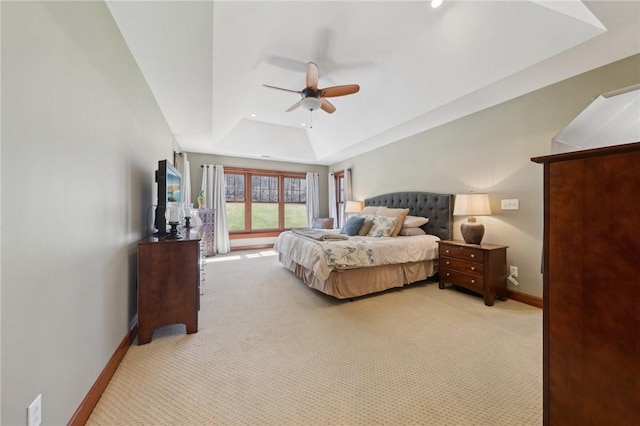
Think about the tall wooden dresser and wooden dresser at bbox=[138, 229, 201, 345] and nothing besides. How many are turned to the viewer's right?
1

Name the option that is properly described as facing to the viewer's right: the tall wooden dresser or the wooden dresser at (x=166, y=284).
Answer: the wooden dresser

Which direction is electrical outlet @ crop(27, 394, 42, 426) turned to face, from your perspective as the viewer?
facing the viewer and to the right of the viewer

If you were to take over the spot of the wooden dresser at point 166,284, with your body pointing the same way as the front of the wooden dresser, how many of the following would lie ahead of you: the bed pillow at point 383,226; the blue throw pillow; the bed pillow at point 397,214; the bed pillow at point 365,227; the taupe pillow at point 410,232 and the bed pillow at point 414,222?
6

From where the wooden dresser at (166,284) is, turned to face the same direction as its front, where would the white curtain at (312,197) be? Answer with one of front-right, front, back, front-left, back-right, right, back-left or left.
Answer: front-left

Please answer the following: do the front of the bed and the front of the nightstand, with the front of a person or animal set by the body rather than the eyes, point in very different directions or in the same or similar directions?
same or similar directions

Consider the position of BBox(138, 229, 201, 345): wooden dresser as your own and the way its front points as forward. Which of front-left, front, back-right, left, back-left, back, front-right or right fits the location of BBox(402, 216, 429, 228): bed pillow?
front

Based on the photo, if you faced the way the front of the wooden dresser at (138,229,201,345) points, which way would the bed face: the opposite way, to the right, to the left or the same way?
the opposite way

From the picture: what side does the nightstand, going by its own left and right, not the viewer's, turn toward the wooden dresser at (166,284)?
front

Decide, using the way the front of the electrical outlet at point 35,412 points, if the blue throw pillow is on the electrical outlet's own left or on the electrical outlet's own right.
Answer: on the electrical outlet's own left

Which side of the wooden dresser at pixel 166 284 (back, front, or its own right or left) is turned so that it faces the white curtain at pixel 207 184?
left

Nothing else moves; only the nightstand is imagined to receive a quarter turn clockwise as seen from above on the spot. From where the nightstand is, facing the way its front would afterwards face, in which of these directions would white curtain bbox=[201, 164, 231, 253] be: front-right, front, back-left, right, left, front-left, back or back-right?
front-left

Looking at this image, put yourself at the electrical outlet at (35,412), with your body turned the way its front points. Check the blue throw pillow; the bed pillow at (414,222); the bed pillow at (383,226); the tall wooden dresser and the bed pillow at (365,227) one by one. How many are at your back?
0

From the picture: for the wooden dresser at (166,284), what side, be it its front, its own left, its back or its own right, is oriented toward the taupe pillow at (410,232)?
front

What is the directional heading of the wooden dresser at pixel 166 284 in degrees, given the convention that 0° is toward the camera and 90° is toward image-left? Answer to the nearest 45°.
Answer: approximately 270°

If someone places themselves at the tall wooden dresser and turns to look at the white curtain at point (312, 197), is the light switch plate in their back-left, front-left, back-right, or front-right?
front-right

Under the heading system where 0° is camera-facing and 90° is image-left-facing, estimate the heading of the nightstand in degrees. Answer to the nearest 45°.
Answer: approximately 45°

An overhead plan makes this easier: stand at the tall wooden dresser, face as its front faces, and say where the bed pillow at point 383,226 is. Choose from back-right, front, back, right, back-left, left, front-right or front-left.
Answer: front

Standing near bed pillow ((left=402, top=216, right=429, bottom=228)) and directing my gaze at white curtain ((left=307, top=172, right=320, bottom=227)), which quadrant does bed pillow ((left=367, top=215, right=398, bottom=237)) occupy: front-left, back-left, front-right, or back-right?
front-left

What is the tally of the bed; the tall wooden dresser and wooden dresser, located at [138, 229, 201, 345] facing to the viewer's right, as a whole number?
1

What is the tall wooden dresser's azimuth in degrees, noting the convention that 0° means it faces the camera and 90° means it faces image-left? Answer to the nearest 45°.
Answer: approximately 135°
